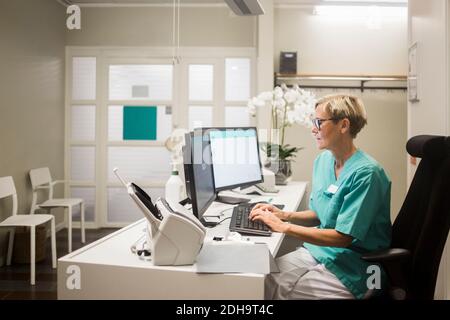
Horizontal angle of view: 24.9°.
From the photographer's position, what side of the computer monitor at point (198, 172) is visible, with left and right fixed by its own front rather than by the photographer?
right

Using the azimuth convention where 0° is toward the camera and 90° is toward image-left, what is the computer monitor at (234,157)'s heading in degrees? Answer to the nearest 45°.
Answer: approximately 315°

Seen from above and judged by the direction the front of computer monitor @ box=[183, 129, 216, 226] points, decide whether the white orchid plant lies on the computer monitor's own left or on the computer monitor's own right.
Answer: on the computer monitor's own left

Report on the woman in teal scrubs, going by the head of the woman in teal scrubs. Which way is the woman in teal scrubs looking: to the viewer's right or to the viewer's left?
to the viewer's left

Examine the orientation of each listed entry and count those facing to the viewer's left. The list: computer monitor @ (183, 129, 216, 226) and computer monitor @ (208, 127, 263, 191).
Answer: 0
